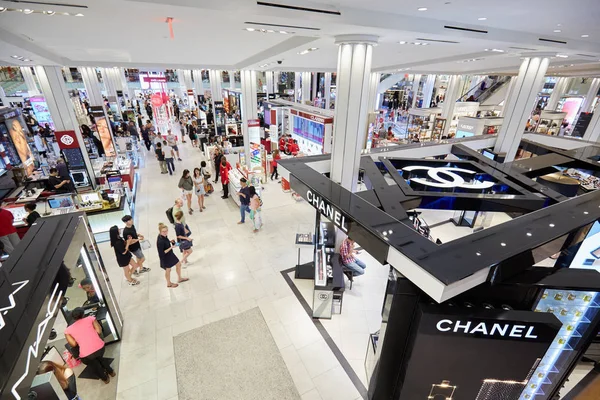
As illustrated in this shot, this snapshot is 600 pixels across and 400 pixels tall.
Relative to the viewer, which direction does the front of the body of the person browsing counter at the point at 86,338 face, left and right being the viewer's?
facing away from the viewer and to the left of the viewer

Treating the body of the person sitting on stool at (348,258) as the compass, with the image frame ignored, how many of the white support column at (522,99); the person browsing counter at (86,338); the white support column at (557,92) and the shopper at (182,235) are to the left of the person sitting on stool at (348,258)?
2

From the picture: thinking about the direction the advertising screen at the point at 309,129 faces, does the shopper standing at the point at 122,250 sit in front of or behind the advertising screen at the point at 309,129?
in front

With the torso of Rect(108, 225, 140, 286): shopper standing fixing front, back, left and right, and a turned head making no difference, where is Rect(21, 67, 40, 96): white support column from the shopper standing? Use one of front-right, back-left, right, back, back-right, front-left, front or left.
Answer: left

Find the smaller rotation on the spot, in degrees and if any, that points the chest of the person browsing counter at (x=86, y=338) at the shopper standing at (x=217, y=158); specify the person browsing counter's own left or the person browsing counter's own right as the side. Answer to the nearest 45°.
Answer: approximately 90° to the person browsing counter's own right

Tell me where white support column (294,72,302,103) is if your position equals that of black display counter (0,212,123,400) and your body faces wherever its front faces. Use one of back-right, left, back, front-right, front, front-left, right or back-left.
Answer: left

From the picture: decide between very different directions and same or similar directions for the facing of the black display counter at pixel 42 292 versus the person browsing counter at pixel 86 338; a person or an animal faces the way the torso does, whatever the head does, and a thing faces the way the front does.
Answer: very different directions

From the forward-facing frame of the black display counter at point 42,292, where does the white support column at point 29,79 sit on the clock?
The white support column is roughly at 8 o'clock from the black display counter.

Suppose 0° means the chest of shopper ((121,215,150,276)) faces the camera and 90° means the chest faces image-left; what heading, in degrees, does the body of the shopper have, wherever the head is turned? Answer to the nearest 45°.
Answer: approximately 315°
